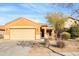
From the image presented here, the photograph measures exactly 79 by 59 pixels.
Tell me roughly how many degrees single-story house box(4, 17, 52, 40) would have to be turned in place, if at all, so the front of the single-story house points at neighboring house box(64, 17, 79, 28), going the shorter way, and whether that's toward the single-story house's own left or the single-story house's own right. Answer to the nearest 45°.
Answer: approximately 90° to the single-story house's own left

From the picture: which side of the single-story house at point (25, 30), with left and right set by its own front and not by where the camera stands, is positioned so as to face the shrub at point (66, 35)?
left

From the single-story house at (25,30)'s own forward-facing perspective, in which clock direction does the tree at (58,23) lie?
The tree is roughly at 9 o'clock from the single-story house.

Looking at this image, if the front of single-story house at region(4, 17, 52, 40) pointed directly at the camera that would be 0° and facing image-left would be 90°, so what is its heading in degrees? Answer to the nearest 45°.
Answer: approximately 0°

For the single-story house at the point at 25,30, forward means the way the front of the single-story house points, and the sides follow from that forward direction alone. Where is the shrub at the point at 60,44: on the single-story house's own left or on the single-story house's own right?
on the single-story house's own left
